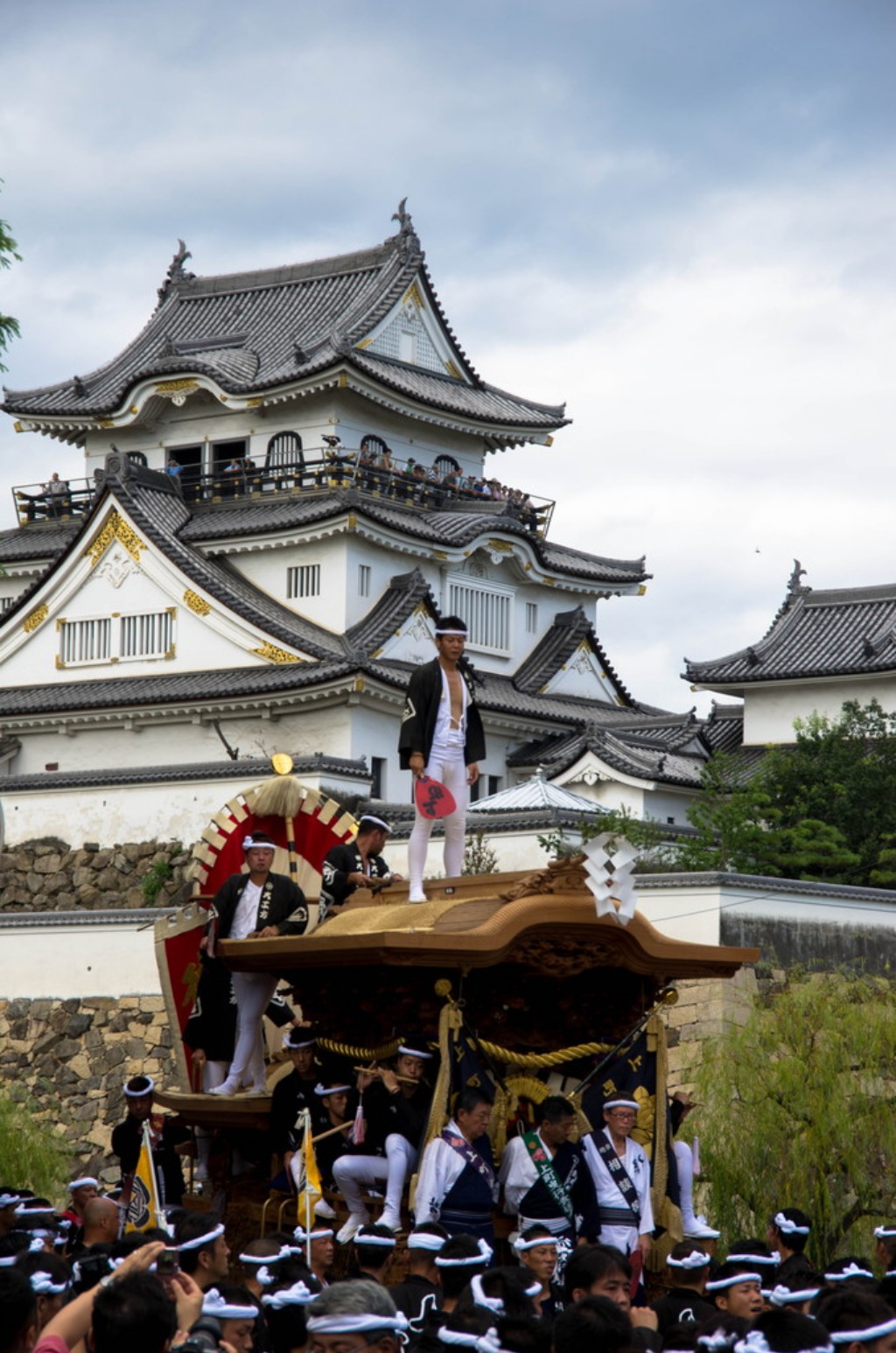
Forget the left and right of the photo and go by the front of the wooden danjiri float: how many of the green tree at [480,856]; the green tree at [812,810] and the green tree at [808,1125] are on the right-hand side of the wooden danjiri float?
0

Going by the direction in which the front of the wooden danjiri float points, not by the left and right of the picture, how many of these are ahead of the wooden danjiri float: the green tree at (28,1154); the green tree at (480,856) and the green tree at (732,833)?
0

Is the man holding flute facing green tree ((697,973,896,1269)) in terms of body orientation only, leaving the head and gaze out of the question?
no

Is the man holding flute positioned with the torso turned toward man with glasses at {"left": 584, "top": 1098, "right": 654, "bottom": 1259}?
no

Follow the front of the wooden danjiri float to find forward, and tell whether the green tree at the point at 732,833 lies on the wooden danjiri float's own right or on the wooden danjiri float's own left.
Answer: on the wooden danjiri float's own left

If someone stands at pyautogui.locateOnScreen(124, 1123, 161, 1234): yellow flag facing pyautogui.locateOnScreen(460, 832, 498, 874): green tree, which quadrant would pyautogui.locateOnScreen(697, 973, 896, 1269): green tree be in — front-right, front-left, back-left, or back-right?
front-right

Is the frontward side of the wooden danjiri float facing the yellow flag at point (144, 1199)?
no

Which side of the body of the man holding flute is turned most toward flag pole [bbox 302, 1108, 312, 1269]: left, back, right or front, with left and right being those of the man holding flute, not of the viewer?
front

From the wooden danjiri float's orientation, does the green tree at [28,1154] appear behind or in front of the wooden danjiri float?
behind

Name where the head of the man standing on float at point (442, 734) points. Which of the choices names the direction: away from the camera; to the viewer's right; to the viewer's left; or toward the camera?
toward the camera

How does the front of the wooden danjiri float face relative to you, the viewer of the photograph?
facing the viewer and to the right of the viewer

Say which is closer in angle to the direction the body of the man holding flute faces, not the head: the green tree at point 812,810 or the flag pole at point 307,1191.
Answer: the flag pole

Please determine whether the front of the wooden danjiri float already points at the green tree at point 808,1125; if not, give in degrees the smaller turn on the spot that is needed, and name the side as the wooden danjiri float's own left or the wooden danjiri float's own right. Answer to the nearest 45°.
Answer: approximately 90° to the wooden danjiri float's own left
